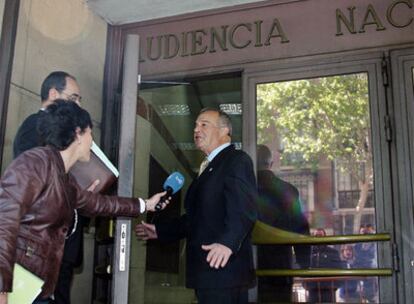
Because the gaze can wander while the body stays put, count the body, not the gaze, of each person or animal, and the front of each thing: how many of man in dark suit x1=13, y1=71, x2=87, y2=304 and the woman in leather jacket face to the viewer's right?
2

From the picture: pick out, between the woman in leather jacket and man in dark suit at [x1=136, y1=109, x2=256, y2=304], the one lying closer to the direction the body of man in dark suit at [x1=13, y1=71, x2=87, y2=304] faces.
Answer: the man in dark suit

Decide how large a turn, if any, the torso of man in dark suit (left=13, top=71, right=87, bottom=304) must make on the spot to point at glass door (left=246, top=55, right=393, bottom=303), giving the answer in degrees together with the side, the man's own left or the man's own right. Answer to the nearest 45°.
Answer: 0° — they already face it

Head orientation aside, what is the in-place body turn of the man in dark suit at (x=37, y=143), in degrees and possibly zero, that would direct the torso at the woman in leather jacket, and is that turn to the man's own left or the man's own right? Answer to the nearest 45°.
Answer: approximately 90° to the man's own right

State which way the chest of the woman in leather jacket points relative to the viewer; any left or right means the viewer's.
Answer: facing to the right of the viewer

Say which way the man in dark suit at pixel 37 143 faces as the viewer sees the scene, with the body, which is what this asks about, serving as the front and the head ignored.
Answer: to the viewer's right

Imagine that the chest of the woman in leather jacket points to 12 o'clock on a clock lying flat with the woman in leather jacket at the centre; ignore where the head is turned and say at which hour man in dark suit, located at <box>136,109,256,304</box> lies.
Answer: The man in dark suit is roughly at 11 o'clock from the woman in leather jacket.

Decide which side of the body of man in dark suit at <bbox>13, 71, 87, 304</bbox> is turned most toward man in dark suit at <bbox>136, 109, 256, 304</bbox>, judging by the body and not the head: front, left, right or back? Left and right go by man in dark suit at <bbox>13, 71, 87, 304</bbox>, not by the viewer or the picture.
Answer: front

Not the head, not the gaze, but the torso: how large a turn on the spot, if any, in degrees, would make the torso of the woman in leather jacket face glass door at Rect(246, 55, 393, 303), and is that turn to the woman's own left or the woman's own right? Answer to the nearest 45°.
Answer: approximately 45° to the woman's own left

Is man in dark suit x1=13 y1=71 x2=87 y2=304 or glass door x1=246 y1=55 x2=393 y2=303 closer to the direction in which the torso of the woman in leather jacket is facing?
the glass door
